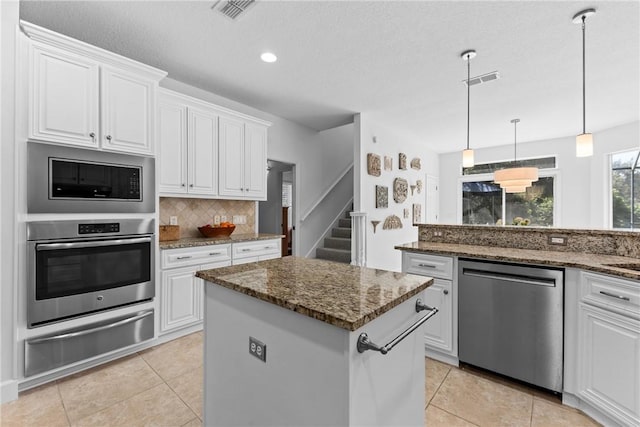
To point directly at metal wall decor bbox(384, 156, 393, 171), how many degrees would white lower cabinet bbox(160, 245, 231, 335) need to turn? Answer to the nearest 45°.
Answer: approximately 45° to its left

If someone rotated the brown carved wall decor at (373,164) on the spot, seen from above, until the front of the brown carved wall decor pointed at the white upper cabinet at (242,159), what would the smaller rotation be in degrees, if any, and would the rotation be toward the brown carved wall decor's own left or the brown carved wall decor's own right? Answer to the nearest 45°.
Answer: approximately 90° to the brown carved wall decor's own right

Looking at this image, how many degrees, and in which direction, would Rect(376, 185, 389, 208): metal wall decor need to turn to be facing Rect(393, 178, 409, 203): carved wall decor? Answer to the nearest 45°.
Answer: approximately 90° to its left

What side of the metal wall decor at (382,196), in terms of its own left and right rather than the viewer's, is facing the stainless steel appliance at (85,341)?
right

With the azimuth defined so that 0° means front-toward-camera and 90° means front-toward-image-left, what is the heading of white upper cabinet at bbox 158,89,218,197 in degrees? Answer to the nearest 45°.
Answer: approximately 315°

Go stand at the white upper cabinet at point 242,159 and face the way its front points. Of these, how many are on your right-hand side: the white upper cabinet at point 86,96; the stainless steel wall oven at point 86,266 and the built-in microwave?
3
